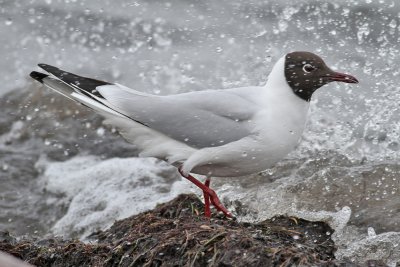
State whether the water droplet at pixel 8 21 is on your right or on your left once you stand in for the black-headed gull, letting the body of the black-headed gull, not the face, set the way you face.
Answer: on your left

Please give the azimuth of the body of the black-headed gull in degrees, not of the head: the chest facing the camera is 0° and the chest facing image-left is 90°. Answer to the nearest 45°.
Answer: approximately 270°
